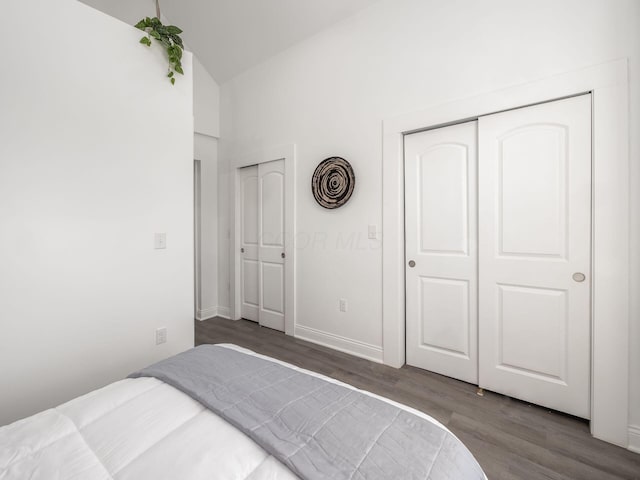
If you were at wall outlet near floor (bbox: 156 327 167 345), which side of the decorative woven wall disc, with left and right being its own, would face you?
front

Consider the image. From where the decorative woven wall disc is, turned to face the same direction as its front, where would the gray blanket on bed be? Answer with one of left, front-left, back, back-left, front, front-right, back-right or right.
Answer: front-left

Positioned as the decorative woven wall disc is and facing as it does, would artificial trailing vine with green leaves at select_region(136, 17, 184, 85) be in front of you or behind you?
in front

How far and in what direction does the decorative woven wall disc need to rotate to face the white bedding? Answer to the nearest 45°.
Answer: approximately 45° to its left

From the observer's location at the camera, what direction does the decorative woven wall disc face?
facing the viewer and to the left of the viewer

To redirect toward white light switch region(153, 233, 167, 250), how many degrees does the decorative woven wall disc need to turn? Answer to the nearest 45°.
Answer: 0° — it already faces it
